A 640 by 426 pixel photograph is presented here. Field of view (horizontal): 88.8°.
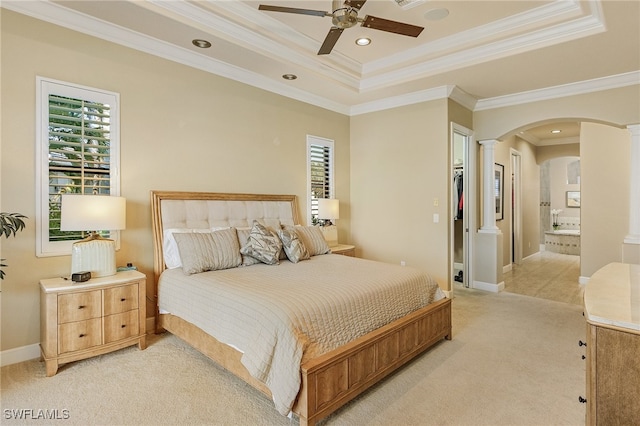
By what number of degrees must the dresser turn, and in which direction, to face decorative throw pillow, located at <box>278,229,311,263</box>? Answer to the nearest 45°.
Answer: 0° — it already faces it

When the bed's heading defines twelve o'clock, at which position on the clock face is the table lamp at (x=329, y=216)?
The table lamp is roughly at 8 o'clock from the bed.

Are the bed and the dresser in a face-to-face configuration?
yes

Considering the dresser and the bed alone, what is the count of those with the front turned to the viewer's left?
1

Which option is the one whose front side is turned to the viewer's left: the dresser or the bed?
the dresser

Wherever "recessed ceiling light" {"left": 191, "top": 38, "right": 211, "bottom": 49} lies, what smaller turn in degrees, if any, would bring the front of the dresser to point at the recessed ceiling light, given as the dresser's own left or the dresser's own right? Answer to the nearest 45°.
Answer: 0° — it already faces it

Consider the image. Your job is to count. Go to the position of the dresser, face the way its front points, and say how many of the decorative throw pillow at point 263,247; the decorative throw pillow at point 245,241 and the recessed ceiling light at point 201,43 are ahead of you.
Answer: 3

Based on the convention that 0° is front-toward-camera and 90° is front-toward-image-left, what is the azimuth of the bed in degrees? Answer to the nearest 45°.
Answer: approximately 315°

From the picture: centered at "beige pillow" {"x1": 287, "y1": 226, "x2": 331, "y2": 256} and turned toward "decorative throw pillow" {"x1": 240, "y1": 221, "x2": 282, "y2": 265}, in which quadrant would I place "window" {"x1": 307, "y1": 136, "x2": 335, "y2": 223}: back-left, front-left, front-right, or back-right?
back-right

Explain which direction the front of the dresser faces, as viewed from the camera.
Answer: facing to the left of the viewer

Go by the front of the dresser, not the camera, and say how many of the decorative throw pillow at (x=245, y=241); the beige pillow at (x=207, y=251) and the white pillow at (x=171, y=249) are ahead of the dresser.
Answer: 3

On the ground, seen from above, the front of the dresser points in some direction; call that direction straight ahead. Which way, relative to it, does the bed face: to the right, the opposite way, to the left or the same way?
the opposite way
